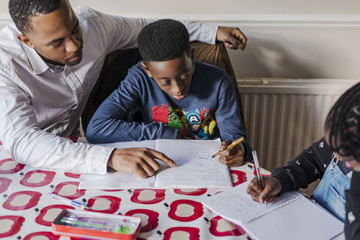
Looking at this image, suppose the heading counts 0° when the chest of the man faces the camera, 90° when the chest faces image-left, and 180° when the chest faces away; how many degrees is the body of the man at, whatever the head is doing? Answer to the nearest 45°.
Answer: approximately 315°

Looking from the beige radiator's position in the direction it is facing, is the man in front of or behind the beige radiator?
in front

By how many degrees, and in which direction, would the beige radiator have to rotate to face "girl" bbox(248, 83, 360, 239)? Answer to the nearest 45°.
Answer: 0° — it already faces them

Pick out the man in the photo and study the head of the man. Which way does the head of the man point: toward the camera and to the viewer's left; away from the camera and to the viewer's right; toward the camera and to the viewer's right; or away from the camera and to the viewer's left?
toward the camera and to the viewer's right

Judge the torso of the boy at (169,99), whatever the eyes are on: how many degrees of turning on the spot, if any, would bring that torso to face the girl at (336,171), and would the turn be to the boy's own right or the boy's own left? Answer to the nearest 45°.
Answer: approximately 45° to the boy's own left

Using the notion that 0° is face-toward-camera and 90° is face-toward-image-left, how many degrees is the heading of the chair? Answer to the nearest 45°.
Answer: approximately 0°

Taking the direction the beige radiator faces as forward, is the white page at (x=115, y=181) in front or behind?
in front

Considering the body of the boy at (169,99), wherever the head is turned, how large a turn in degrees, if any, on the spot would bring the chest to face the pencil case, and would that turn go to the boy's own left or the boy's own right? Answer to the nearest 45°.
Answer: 0° — they already face it

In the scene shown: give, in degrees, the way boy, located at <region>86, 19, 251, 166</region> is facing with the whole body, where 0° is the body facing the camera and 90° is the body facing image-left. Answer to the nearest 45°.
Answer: approximately 0°
